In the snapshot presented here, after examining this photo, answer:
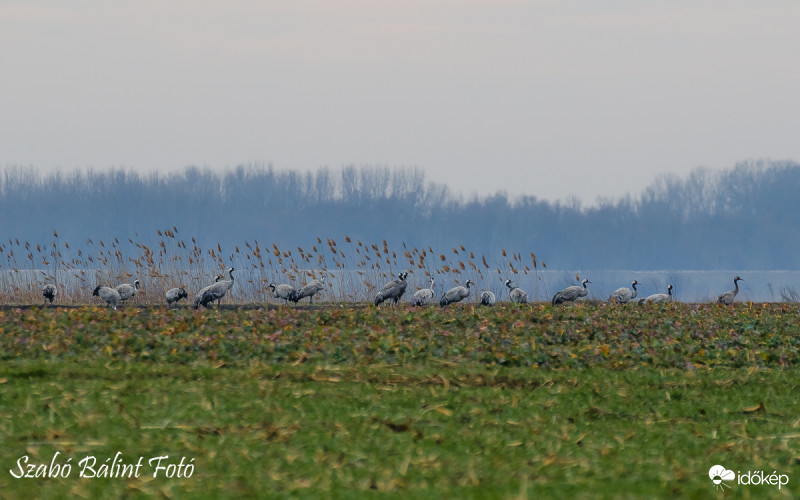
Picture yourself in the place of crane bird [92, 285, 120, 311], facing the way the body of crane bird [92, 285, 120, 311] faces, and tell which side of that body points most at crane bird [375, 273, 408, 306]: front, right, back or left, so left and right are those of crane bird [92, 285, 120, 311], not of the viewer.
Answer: back

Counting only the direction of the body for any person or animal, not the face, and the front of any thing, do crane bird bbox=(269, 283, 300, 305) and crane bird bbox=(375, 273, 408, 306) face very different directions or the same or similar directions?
very different directions

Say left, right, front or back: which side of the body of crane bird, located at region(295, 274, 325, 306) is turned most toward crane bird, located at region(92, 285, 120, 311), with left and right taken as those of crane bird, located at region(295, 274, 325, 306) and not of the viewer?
back

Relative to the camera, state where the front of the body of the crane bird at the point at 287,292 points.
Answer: to the viewer's left

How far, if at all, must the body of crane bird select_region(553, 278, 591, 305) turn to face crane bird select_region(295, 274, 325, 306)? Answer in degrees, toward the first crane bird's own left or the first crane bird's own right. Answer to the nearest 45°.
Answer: approximately 180°

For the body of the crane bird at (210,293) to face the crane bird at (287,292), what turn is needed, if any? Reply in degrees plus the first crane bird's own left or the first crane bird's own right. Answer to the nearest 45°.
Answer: approximately 45° to the first crane bird's own left

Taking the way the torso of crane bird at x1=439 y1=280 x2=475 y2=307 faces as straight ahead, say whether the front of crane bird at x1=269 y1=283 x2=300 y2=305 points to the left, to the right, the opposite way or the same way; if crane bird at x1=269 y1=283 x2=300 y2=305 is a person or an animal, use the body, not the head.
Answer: the opposite way

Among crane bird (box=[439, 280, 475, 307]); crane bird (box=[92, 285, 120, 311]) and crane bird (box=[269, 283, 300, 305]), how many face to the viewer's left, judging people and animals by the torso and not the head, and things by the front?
2

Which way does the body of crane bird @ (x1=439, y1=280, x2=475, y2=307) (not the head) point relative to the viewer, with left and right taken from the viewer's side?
facing to the right of the viewer

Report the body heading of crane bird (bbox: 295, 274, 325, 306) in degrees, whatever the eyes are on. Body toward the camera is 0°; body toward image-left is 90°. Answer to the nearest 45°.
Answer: approximately 270°

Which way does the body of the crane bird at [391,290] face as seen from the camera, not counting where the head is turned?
to the viewer's right

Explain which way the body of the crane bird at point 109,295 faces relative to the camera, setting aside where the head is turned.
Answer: to the viewer's left

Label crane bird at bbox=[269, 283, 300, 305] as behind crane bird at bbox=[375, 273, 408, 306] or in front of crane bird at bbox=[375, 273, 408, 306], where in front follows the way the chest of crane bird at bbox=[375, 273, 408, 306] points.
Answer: behind

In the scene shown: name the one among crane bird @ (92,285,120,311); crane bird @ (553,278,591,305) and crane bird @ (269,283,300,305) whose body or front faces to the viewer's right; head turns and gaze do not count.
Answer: crane bird @ (553,278,591,305)

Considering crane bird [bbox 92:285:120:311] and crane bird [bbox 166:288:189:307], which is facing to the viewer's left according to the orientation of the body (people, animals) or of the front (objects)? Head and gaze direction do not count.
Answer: crane bird [bbox 92:285:120:311]
